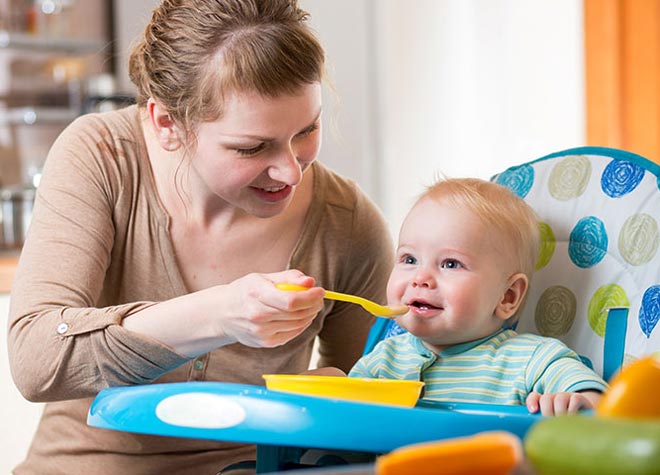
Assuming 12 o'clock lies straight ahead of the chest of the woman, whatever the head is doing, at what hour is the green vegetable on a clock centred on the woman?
The green vegetable is roughly at 1 o'clock from the woman.

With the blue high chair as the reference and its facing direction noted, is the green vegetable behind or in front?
in front

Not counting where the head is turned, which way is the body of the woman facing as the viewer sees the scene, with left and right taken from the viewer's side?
facing the viewer and to the right of the viewer

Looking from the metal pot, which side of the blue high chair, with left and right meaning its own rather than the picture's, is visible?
right

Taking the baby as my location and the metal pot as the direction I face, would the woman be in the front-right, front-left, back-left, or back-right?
front-left

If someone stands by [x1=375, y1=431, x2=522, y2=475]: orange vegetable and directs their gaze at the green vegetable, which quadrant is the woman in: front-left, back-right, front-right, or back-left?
back-left

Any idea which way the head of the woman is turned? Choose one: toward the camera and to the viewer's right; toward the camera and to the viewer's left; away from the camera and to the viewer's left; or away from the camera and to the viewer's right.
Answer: toward the camera and to the viewer's right

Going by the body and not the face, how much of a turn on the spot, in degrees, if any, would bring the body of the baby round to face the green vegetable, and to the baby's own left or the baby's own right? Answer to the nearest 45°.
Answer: approximately 45° to the baby's own left

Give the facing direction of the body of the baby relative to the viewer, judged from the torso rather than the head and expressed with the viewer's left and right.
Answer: facing the viewer and to the left of the viewer

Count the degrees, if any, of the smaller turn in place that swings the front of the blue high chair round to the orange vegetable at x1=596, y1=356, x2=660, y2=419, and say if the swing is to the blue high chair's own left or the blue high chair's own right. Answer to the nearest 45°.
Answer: approximately 45° to the blue high chair's own left

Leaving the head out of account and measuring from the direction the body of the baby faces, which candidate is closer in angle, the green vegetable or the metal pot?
the green vegetable

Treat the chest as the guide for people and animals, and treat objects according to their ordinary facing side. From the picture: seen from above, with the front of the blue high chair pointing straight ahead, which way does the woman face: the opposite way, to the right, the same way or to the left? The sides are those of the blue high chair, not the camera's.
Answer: to the left

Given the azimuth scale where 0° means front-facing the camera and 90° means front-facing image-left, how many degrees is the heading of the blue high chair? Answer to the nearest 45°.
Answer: approximately 45°

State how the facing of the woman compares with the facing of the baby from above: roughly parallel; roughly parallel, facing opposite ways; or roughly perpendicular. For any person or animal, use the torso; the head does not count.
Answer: roughly perpendicular

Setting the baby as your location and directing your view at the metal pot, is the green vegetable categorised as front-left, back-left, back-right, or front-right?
back-left

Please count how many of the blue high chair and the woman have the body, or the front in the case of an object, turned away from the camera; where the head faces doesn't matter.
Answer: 0

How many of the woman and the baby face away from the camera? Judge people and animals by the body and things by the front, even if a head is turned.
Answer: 0
